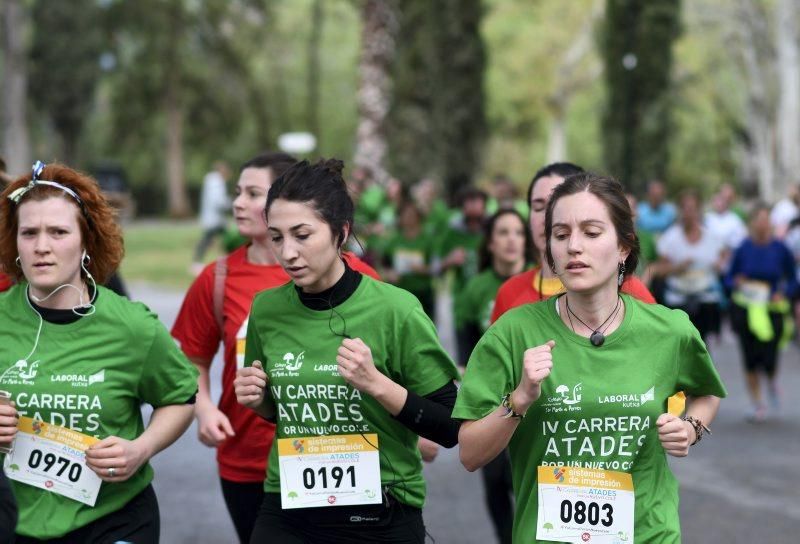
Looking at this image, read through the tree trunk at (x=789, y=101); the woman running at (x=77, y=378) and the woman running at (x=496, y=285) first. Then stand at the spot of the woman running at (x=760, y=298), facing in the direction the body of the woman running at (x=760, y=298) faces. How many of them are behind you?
1

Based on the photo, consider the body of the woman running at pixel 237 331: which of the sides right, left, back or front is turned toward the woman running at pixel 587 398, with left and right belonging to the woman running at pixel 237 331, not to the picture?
left

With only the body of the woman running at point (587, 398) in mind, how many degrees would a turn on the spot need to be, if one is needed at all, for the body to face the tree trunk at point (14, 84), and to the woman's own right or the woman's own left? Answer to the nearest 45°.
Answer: approximately 135° to the woman's own right

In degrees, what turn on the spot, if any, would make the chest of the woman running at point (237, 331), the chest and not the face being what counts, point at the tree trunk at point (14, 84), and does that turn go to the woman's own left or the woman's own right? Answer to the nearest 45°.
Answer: approximately 135° to the woman's own right

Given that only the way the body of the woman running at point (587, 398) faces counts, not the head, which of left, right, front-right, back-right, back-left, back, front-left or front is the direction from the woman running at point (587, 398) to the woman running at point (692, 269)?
back

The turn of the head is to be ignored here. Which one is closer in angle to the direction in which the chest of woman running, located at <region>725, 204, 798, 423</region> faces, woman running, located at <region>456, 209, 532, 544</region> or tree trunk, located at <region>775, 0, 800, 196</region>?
the woman running
